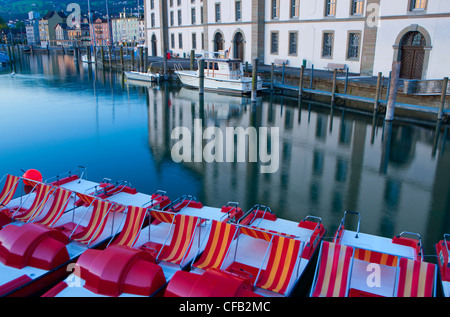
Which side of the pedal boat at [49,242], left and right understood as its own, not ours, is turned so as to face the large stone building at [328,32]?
back

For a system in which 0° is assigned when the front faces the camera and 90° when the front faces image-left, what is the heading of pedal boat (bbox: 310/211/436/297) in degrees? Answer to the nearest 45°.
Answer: approximately 0°

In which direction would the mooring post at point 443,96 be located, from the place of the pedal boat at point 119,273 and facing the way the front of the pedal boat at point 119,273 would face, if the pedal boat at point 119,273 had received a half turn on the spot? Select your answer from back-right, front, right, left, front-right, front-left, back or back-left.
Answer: front

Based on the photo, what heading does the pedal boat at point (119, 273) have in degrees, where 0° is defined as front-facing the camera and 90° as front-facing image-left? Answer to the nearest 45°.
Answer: approximately 45°

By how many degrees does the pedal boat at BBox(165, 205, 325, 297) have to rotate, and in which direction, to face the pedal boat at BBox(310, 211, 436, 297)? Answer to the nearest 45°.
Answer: approximately 135° to its left

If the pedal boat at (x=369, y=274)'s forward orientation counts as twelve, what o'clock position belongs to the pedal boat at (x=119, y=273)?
the pedal boat at (x=119, y=273) is roughly at 2 o'clock from the pedal boat at (x=369, y=274).

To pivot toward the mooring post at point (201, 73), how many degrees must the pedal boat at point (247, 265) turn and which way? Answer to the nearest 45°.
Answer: approximately 135° to its right

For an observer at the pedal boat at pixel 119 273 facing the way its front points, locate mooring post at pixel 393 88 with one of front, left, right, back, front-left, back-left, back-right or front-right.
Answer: back

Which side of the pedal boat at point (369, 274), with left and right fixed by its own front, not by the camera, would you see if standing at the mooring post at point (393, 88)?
back

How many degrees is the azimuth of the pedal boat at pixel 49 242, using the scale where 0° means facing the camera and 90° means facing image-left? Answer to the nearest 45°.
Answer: approximately 45°

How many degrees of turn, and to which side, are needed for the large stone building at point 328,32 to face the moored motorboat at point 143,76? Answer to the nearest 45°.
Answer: approximately 45° to its right
